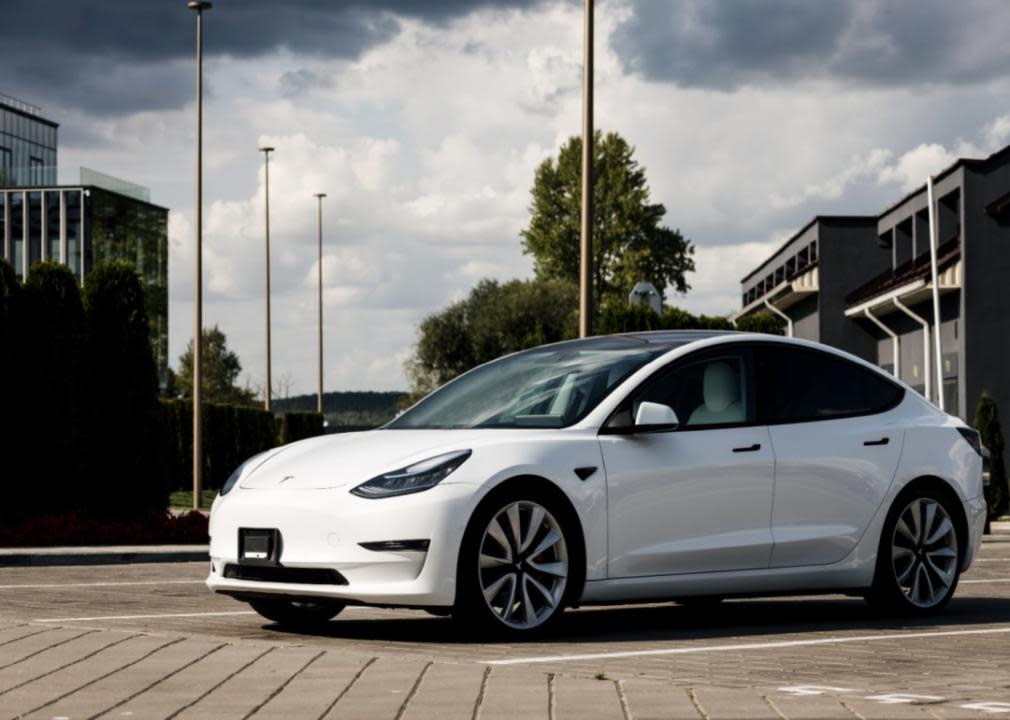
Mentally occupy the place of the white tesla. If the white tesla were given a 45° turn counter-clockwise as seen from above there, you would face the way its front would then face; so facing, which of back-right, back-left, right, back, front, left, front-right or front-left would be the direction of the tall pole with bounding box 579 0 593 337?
back

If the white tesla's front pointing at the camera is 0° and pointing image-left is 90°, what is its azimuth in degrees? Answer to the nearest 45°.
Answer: approximately 45°

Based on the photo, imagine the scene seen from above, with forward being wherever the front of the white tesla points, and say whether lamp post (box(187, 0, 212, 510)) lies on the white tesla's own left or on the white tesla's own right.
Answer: on the white tesla's own right

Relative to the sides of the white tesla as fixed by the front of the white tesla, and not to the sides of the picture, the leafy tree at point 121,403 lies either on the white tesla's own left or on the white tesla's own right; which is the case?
on the white tesla's own right
